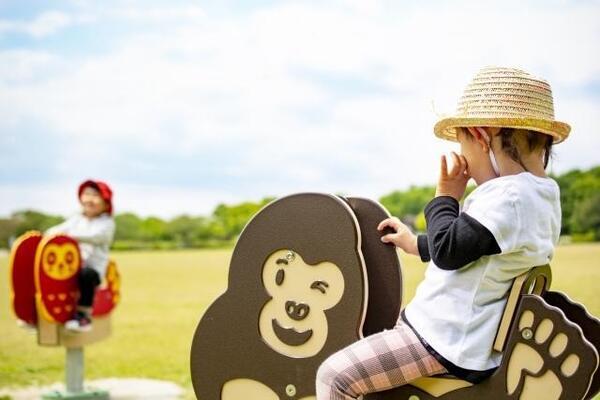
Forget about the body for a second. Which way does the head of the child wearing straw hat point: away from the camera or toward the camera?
away from the camera

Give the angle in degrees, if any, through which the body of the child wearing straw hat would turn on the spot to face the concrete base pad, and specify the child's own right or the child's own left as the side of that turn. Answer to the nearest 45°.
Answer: approximately 45° to the child's own right

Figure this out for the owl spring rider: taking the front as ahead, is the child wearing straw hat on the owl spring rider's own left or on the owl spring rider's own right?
on the owl spring rider's own left

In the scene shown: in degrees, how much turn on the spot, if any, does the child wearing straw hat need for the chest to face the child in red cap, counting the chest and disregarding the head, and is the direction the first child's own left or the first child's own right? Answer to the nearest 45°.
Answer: approximately 45° to the first child's own right

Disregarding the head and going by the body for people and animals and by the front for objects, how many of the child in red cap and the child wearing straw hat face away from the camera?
0

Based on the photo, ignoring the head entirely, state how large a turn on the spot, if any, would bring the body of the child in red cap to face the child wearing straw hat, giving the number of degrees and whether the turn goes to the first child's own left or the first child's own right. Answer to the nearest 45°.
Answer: approximately 45° to the first child's own left

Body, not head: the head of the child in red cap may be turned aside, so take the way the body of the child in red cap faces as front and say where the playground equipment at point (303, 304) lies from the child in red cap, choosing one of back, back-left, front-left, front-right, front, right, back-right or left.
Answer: front-left

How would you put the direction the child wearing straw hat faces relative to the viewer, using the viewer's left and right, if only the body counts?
facing to the left of the viewer
